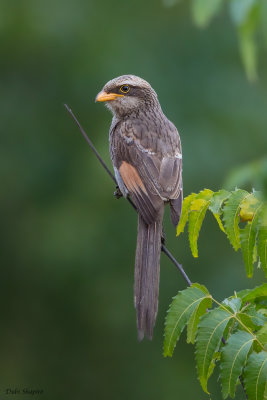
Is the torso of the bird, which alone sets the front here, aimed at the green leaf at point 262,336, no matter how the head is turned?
no

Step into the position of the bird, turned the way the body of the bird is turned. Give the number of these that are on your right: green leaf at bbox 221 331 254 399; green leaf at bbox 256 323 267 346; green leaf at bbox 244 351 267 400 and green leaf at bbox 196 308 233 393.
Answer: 4

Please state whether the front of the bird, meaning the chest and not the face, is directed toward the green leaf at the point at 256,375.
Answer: no

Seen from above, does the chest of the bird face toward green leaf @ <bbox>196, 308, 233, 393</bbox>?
no

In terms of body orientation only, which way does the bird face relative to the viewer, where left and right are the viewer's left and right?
facing away from the viewer and to the left of the viewer
